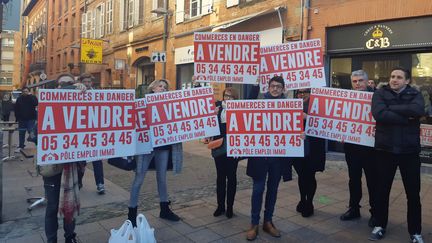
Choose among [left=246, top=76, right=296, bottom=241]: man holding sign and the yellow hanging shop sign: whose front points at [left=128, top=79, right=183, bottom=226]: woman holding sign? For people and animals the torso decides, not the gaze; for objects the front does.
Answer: the yellow hanging shop sign

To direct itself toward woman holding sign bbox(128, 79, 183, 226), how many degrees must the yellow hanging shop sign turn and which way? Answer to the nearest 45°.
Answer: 0° — it already faces them

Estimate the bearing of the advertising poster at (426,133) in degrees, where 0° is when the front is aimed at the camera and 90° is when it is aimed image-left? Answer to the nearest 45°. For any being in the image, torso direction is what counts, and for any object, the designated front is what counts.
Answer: approximately 0°

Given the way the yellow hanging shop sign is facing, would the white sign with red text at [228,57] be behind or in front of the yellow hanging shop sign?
in front

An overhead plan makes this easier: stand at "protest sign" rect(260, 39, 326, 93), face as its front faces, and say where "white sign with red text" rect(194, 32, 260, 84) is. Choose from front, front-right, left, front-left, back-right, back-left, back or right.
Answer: right

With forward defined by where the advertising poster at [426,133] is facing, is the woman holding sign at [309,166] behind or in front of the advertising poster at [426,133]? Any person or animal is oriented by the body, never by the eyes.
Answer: in front

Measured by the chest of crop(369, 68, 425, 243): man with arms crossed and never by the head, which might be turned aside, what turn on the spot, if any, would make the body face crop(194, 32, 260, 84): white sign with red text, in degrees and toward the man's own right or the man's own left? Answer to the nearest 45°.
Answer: approximately 90° to the man's own right
